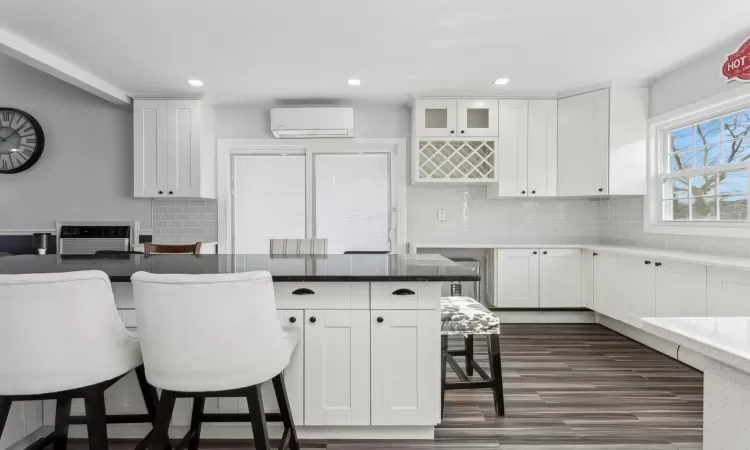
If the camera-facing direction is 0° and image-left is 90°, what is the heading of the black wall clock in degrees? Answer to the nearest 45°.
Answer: approximately 0°

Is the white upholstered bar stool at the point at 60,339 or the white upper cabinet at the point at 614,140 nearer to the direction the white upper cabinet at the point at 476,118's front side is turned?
the white upholstered bar stool

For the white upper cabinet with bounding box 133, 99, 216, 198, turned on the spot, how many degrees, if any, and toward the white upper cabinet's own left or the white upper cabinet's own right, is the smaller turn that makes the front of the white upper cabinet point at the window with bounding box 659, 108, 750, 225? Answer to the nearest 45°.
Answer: approximately 45° to the white upper cabinet's own left

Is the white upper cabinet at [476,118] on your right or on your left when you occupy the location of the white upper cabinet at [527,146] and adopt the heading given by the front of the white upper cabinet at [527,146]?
on your right

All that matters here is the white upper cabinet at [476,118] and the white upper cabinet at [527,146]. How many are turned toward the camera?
2
